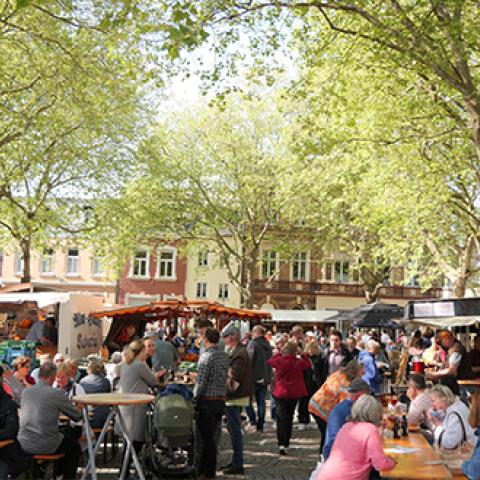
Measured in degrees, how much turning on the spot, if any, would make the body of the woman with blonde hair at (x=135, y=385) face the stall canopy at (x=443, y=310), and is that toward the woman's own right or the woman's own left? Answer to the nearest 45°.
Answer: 0° — they already face it

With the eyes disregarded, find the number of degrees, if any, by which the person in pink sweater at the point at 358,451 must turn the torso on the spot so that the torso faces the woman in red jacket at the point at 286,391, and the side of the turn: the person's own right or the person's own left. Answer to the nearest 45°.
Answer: approximately 45° to the person's own left

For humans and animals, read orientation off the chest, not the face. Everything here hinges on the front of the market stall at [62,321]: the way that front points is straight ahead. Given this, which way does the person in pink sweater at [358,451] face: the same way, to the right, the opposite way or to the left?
the opposite way

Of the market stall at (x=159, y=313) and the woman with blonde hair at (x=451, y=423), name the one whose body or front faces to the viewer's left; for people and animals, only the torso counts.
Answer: the woman with blonde hair

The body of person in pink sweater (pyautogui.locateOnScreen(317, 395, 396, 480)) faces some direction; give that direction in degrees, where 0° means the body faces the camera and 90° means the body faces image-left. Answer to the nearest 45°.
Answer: approximately 225°

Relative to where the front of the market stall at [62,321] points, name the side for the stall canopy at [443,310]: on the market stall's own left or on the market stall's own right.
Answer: on the market stall's own left

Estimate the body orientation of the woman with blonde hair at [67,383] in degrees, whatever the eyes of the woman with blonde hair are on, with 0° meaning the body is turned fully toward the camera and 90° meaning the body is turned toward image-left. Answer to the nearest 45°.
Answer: approximately 45°

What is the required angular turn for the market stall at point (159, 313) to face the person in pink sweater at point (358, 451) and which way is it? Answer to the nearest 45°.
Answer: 0° — it already faces them

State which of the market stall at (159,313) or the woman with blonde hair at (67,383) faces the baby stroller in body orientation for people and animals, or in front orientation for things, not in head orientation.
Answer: the market stall

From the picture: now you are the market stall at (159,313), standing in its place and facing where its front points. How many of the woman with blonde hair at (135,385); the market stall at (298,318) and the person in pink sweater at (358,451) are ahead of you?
2

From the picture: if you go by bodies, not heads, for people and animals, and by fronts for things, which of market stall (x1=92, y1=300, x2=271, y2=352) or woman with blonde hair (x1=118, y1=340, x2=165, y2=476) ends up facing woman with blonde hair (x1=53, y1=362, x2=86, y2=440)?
the market stall

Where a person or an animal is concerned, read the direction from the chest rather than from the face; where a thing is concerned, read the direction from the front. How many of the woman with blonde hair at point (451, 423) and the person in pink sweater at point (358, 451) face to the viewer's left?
1

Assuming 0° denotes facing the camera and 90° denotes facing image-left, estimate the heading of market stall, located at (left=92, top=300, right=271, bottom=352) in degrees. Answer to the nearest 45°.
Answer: approximately 0°

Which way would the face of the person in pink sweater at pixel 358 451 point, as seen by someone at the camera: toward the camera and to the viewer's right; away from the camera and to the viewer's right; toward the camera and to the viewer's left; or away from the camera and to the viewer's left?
away from the camera and to the viewer's right

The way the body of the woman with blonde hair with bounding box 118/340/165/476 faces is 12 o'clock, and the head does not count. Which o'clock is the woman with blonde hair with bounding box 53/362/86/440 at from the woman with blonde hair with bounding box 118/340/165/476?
the woman with blonde hair with bounding box 53/362/86/440 is roughly at 9 o'clock from the woman with blonde hair with bounding box 118/340/165/476.

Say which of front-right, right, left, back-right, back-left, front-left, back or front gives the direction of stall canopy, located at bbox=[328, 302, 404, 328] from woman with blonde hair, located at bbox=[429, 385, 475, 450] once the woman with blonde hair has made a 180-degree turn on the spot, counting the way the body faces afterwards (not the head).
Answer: left

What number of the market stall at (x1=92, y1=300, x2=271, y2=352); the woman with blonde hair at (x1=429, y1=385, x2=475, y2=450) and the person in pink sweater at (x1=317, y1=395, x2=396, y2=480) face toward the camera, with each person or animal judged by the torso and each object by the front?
1

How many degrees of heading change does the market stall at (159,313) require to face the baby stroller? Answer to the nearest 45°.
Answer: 0° — it already faces it
